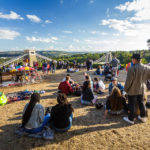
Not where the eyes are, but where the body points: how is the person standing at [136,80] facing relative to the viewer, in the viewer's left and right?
facing away from the viewer and to the left of the viewer

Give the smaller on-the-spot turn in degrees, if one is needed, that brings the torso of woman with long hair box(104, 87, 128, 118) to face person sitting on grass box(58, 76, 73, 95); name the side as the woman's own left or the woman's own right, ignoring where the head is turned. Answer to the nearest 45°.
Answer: approximately 45° to the woman's own left

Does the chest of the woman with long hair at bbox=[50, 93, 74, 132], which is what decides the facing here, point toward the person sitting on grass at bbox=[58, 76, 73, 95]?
yes

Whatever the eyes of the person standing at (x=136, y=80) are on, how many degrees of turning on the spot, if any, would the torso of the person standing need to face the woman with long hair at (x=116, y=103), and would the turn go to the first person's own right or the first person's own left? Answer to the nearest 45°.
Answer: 0° — they already face them

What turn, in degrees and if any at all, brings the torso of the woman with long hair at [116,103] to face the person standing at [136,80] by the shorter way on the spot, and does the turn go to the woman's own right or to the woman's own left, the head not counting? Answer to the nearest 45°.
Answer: approximately 135° to the woman's own right

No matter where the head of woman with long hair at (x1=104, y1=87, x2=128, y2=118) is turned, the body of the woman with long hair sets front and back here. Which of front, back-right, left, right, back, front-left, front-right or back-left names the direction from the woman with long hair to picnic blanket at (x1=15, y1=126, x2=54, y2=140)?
back-left

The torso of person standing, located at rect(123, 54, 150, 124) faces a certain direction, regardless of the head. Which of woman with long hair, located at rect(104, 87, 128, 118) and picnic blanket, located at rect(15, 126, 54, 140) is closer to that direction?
the woman with long hair

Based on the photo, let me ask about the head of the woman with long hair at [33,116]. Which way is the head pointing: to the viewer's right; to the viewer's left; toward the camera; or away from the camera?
away from the camera

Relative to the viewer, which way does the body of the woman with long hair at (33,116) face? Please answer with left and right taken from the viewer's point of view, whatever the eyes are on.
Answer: facing away from the viewer and to the right of the viewer

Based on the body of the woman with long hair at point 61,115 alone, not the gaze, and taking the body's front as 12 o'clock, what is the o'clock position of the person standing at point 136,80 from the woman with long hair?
The person standing is roughly at 3 o'clock from the woman with long hair.

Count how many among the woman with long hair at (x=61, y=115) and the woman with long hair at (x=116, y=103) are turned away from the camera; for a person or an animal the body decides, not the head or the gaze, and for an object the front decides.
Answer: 2

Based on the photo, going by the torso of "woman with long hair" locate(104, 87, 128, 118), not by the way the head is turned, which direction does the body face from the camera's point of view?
away from the camera

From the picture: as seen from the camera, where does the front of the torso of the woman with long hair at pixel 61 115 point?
away from the camera
